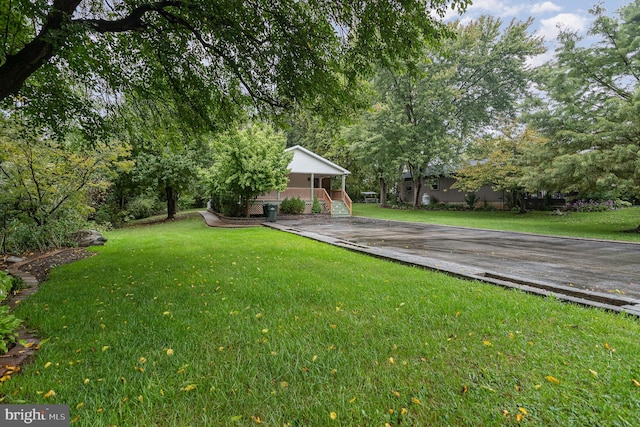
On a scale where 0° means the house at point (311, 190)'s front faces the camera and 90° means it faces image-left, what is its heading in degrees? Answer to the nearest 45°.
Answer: approximately 0°

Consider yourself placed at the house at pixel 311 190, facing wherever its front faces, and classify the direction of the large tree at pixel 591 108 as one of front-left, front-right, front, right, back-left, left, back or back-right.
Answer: front-left

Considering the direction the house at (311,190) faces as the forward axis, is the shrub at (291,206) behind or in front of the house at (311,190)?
in front

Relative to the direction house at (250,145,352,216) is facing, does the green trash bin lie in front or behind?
in front

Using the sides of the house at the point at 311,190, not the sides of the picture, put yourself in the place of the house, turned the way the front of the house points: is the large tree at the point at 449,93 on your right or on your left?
on your left

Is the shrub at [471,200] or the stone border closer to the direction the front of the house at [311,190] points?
the stone border

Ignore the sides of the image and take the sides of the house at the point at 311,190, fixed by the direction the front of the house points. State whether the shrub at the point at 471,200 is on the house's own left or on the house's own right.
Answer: on the house's own left

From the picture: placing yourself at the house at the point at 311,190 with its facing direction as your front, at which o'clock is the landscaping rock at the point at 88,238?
The landscaping rock is roughly at 1 o'clock from the house.

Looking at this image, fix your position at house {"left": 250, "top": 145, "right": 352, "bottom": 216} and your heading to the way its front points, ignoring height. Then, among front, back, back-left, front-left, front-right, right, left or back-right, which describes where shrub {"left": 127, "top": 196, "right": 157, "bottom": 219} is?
right

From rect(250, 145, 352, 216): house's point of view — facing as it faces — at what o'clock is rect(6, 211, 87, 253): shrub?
The shrub is roughly at 1 o'clock from the house.

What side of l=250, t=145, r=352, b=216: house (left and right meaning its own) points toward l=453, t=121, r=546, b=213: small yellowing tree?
left

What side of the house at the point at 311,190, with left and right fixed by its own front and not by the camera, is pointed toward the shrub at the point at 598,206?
left
